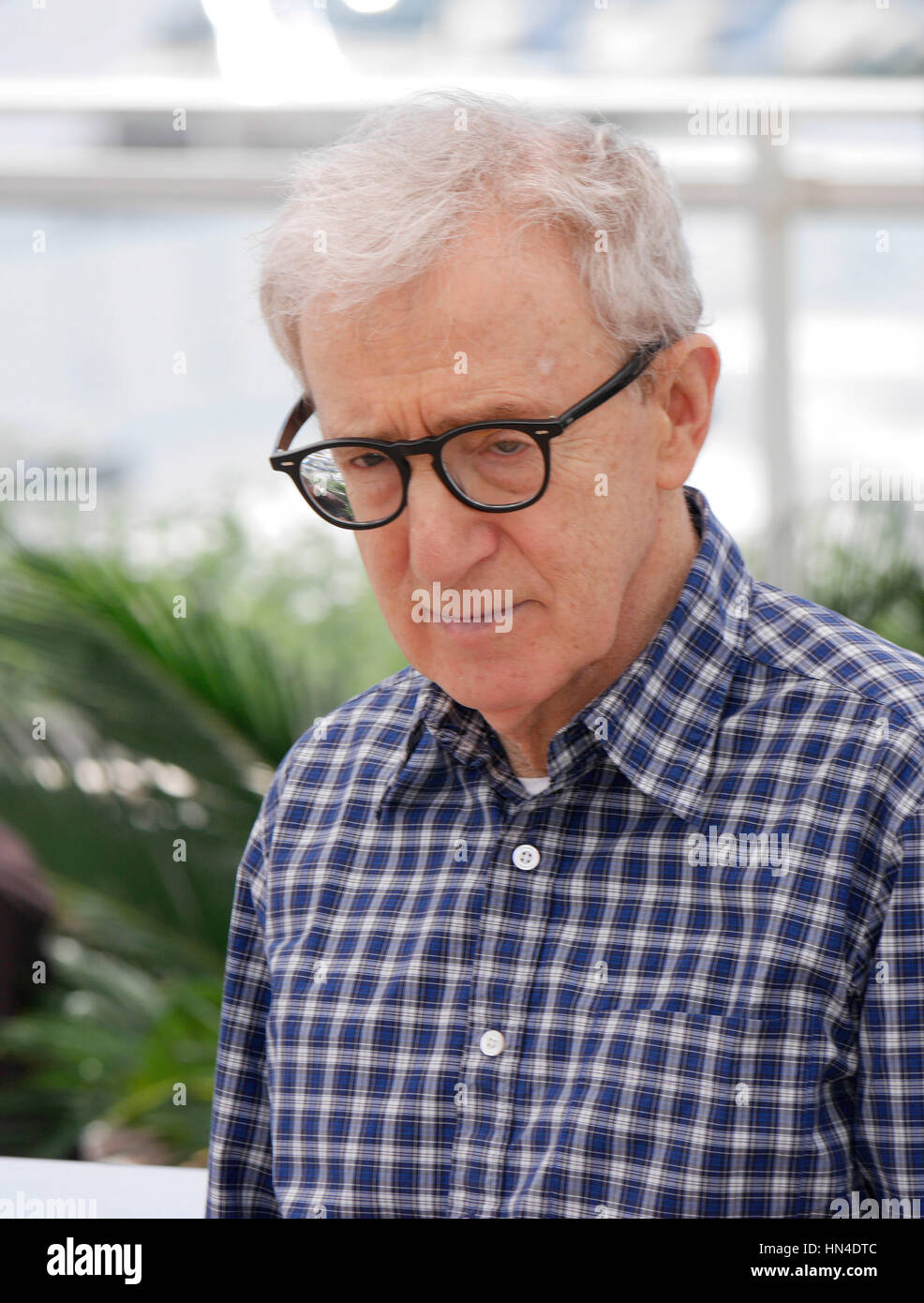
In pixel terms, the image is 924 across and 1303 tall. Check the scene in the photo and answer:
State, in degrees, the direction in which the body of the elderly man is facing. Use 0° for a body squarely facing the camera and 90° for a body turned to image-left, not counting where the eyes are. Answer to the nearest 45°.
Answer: approximately 45°

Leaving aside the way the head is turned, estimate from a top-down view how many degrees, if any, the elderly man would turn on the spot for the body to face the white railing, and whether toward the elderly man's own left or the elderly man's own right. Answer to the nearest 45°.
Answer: approximately 135° to the elderly man's own right
